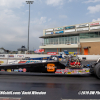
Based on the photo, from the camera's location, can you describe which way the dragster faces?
facing to the left of the viewer
